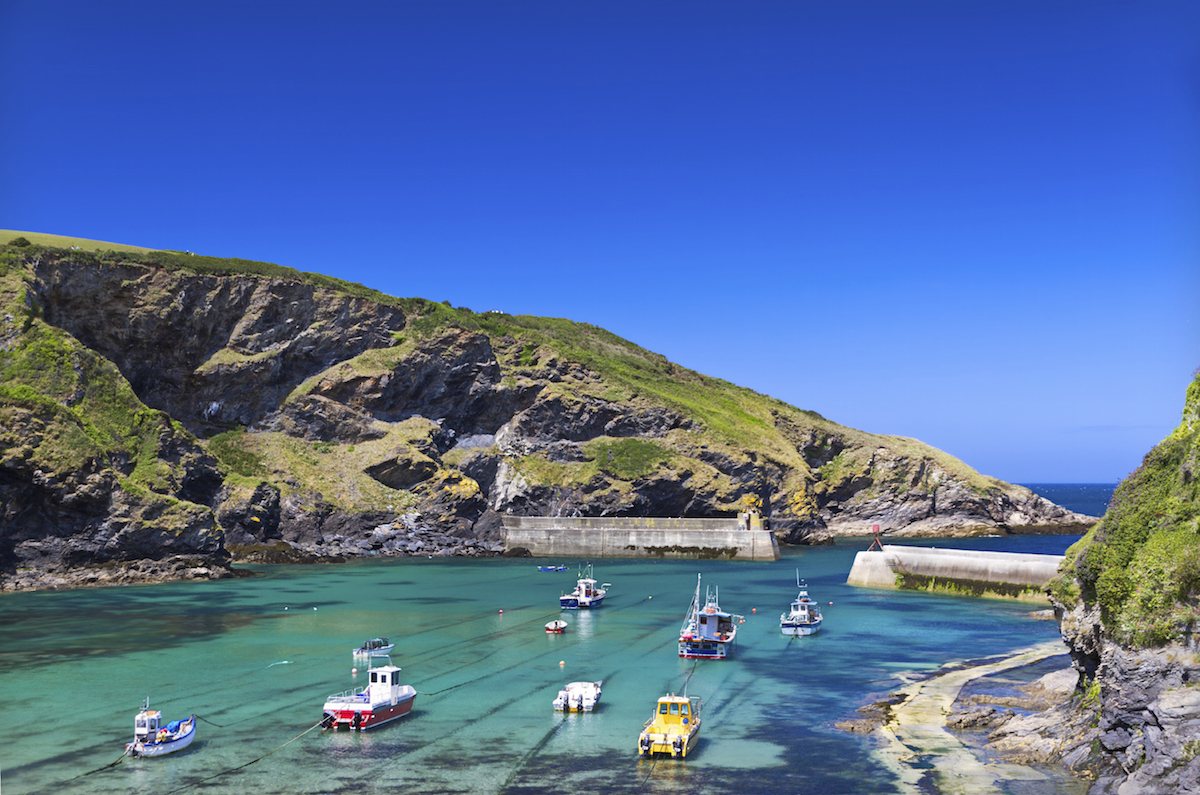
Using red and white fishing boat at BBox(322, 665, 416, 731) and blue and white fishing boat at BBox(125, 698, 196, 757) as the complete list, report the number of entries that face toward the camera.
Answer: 0

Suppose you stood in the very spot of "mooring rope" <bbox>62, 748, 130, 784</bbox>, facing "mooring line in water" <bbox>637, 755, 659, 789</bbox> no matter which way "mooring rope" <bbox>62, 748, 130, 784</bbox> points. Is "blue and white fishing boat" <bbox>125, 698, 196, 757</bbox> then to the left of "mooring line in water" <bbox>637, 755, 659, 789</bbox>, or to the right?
left

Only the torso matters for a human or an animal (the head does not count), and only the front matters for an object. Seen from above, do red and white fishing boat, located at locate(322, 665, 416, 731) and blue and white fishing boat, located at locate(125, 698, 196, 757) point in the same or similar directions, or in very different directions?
same or similar directions
